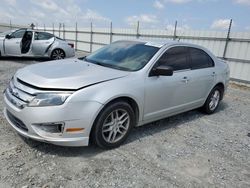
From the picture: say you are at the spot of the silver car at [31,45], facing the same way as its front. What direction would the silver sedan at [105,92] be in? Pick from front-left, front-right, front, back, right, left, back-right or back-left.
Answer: left

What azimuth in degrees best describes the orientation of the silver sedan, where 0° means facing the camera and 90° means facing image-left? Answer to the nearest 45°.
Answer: approximately 45°

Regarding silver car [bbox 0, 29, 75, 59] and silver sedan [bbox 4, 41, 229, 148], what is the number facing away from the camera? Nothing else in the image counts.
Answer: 0

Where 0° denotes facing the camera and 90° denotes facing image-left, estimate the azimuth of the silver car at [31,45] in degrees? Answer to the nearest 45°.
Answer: approximately 90°

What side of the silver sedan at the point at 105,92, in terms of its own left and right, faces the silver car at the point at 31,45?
right

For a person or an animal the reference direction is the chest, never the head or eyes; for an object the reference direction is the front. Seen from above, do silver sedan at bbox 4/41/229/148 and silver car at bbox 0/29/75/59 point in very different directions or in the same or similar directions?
same or similar directions
